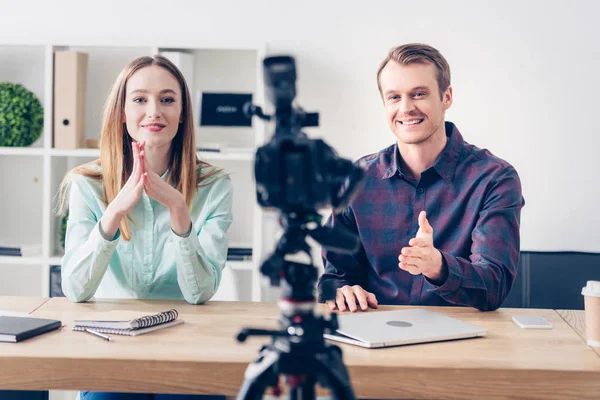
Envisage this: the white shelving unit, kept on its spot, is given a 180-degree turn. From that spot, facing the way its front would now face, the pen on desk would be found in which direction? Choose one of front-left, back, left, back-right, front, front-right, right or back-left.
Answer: back

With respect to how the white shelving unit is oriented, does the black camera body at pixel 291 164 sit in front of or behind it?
in front

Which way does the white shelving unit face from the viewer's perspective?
toward the camera

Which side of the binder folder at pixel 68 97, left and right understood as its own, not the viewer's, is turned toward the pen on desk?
front

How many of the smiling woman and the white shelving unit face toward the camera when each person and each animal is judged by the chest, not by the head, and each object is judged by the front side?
2

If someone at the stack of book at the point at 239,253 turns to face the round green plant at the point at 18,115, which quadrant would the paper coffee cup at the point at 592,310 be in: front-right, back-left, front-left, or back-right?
back-left

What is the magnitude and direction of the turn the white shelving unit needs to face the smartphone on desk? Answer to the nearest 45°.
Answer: approximately 45° to its left

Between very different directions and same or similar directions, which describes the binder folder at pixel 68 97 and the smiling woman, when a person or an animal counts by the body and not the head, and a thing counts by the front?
same or similar directions

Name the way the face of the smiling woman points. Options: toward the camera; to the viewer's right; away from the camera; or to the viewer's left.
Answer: toward the camera

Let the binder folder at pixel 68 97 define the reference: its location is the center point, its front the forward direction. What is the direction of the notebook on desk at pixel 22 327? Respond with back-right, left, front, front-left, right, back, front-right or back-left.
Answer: front

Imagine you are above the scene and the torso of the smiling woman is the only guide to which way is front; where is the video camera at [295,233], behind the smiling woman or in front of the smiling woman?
in front

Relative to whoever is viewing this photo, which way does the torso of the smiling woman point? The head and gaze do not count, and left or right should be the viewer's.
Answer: facing the viewer

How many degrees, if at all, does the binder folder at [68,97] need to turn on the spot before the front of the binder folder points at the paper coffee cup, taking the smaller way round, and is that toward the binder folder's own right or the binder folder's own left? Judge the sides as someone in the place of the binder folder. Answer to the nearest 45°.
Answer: approximately 45° to the binder folder's own left
